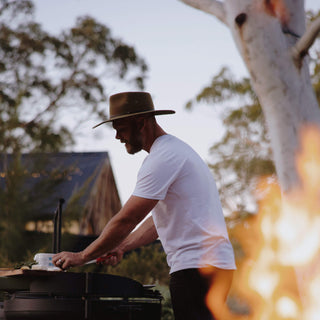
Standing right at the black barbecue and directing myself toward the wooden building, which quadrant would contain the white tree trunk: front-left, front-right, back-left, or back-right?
front-right

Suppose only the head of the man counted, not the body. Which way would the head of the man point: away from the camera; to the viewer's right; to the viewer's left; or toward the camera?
to the viewer's left

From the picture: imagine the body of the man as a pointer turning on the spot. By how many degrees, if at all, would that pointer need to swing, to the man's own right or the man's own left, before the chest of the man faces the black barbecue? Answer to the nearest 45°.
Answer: approximately 45° to the man's own right

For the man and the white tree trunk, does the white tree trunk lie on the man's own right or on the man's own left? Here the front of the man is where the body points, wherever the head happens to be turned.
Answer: on the man's own right

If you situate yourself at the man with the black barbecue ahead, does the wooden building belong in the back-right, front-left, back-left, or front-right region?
front-right

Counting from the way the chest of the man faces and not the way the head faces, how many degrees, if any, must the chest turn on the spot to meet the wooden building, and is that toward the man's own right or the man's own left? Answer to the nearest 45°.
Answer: approximately 90° to the man's own right

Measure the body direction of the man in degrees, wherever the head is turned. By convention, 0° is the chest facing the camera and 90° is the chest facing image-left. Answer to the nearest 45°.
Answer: approximately 90°
